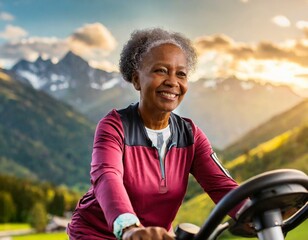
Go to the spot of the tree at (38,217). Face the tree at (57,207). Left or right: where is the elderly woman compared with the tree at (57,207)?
right

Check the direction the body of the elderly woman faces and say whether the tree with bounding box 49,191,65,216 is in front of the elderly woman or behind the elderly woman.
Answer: behind

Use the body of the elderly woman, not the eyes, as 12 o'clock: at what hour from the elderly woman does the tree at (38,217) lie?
The tree is roughly at 7 o'clock from the elderly woman.

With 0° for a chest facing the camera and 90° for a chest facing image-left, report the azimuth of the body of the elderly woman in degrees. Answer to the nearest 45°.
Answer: approximately 315°

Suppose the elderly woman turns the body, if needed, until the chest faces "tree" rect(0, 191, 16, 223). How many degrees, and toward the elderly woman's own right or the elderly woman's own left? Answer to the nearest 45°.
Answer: approximately 135° to the elderly woman's own left

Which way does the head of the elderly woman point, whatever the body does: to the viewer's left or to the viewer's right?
to the viewer's right
